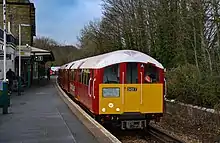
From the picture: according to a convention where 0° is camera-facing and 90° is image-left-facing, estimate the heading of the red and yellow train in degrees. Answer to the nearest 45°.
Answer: approximately 315°
